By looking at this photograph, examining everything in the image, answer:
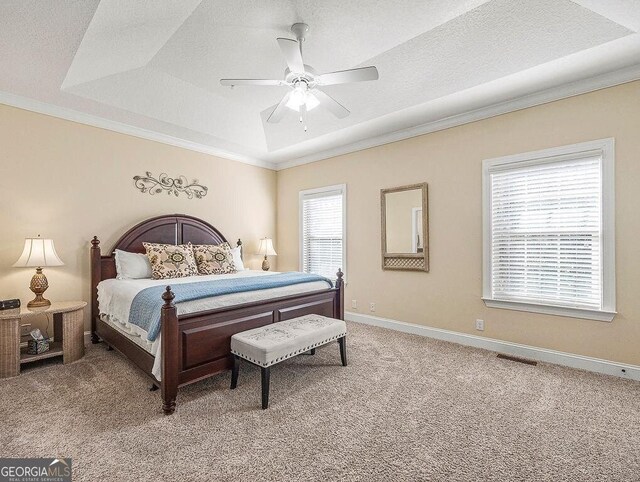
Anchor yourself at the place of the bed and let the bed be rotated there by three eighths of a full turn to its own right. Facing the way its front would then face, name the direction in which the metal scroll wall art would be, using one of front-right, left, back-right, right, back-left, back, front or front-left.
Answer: right

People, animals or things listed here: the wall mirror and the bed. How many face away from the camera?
0

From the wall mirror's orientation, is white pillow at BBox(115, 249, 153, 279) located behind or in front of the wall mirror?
in front

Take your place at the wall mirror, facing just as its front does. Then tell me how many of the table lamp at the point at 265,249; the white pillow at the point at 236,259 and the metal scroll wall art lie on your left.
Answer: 0

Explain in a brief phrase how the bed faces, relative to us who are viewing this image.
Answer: facing the viewer and to the right of the viewer

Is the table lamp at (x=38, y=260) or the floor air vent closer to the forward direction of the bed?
the floor air vent

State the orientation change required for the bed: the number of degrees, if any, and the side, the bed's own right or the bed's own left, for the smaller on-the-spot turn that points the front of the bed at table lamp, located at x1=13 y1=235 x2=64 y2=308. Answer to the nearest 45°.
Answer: approximately 180°

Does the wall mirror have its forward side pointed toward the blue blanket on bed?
yes

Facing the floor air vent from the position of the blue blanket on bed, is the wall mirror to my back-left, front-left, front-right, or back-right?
front-left

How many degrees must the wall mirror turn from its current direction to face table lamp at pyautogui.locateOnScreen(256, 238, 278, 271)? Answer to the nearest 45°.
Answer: approximately 45° to its right

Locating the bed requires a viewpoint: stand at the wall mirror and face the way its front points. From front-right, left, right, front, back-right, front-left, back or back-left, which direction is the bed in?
front

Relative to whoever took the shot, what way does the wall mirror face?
facing the viewer and to the left of the viewer
